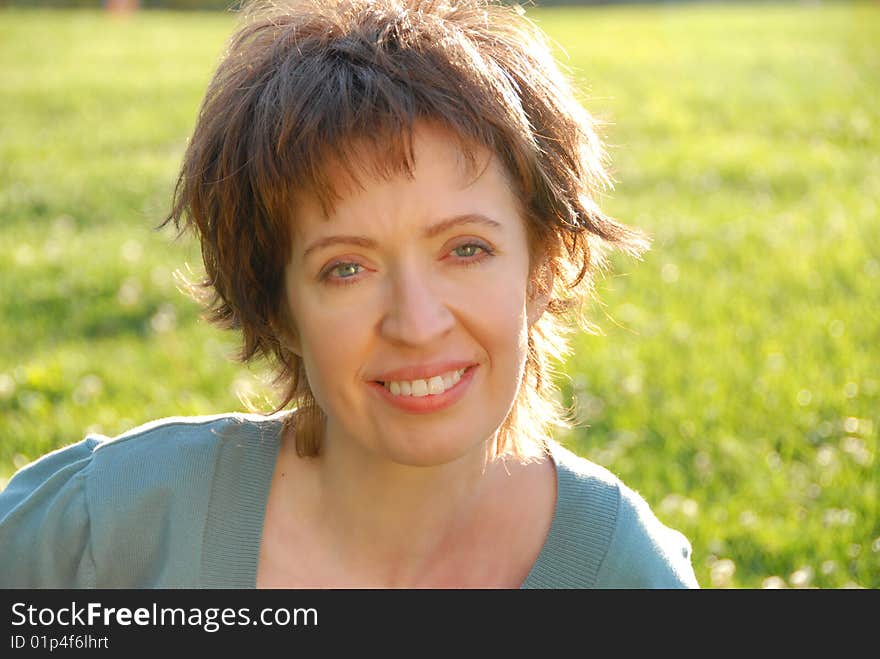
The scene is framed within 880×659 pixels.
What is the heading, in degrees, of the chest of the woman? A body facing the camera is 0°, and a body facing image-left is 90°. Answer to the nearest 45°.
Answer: approximately 0°

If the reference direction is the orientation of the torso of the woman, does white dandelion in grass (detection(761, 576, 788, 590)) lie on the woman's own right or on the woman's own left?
on the woman's own left
